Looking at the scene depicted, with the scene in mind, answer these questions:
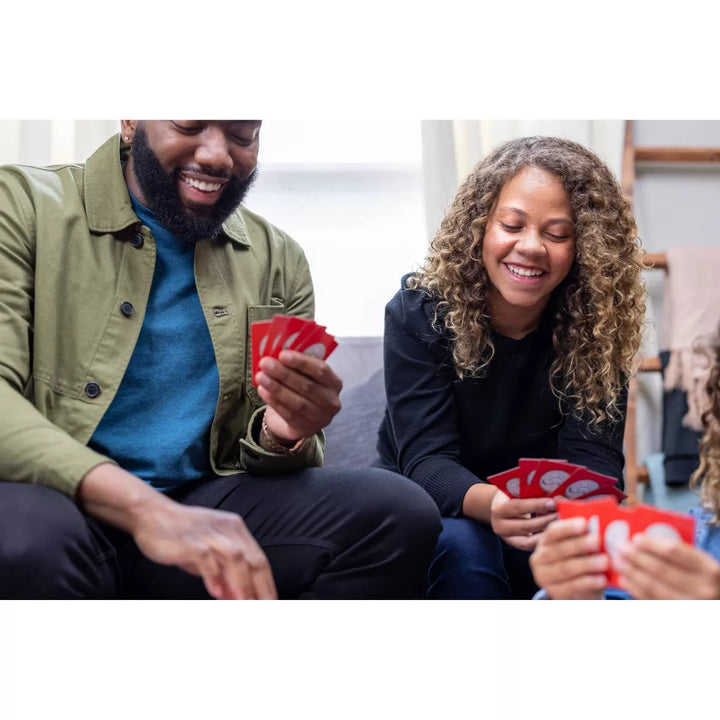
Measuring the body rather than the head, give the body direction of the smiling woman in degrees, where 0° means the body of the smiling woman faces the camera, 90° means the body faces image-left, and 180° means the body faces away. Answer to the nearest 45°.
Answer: approximately 0°

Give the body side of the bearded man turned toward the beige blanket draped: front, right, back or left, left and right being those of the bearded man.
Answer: left

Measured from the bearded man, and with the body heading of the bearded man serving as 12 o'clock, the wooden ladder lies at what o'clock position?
The wooden ladder is roughly at 9 o'clock from the bearded man.

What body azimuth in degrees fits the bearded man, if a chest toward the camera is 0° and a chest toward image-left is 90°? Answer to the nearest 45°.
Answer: approximately 315°

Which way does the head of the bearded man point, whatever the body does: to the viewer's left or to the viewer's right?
to the viewer's right
